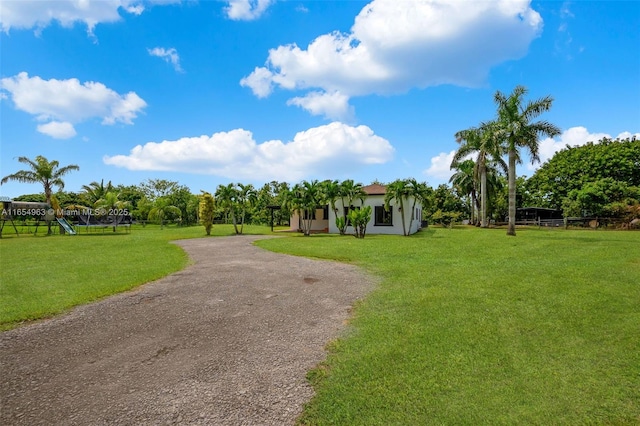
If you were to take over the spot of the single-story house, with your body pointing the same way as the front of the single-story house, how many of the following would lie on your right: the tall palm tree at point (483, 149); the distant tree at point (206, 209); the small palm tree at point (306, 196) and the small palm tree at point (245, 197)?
3

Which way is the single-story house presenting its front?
toward the camera

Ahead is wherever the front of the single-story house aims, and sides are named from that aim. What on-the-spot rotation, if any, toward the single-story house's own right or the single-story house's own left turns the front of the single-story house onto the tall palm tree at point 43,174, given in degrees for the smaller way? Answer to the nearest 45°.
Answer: approximately 90° to the single-story house's own right

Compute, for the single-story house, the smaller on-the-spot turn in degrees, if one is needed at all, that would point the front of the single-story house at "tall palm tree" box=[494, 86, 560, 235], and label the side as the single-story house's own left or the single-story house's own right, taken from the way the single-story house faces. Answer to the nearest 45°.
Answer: approximately 45° to the single-story house's own left

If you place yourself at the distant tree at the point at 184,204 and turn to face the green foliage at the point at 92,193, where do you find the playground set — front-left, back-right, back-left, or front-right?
front-left

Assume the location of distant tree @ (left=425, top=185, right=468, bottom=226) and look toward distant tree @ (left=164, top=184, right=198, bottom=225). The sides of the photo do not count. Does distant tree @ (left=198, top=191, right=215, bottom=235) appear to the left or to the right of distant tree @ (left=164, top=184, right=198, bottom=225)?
left

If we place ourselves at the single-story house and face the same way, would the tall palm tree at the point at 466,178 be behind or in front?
behind

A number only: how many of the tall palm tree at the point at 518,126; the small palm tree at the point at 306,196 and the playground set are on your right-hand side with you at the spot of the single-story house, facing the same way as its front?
2

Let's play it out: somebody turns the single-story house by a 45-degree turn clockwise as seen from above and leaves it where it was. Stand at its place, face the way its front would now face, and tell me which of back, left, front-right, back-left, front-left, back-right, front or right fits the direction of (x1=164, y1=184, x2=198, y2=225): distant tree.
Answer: right

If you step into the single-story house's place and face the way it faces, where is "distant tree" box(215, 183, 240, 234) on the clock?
The distant tree is roughly at 3 o'clock from the single-story house.

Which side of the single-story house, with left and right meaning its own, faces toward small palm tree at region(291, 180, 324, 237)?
right

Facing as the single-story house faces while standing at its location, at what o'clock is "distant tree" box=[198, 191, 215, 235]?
The distant tree is roughly at 3 o'clock from the single-story house.

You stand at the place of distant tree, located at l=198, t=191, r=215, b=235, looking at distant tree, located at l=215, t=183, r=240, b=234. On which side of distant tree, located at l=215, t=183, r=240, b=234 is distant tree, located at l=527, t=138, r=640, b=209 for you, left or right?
left

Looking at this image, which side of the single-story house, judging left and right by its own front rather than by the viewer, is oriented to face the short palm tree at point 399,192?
front

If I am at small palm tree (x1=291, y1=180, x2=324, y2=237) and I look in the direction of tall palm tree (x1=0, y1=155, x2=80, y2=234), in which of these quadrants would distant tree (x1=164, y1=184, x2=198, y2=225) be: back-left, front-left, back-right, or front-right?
front-right

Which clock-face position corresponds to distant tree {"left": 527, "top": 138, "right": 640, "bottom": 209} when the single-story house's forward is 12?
The distant tree is roughly at 8 o'clock from the single-story house.

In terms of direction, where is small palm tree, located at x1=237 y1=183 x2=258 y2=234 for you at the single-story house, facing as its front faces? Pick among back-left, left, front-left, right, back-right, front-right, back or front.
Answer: right

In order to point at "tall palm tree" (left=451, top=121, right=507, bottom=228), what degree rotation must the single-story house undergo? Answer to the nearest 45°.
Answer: approximately 135° to its left
